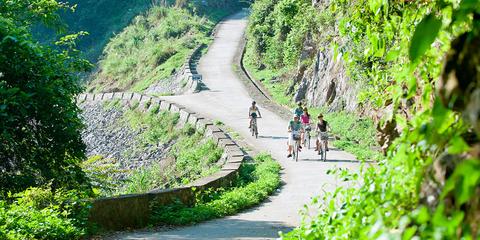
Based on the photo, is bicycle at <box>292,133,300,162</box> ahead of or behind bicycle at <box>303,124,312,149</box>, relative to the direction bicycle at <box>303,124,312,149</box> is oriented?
ahead

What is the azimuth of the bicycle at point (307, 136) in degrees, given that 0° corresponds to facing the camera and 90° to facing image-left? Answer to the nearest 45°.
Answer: approximately 0°

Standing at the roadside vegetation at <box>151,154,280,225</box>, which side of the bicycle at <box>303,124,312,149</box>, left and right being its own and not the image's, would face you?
front

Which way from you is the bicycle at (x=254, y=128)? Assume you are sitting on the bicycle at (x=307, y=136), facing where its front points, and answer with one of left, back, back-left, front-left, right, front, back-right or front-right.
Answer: back-right

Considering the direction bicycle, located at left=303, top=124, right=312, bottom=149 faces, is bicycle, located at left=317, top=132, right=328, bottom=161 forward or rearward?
forward

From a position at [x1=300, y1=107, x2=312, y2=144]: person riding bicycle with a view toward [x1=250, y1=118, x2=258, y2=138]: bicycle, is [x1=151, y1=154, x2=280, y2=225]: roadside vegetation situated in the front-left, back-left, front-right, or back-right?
back-left

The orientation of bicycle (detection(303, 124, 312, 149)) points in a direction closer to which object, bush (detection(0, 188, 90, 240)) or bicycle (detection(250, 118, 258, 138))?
the bush

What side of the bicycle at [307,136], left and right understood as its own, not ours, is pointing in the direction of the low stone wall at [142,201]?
front
